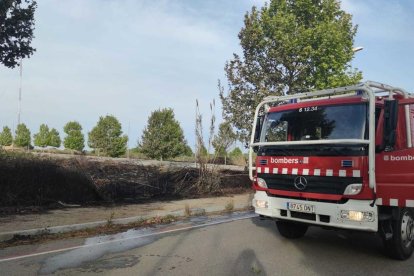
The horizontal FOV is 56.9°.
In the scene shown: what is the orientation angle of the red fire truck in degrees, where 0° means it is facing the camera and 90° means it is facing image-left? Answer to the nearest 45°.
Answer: approximately 45°

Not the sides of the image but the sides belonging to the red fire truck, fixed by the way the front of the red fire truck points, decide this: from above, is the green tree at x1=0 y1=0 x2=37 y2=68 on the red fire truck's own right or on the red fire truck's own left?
on the red fire truck's own right

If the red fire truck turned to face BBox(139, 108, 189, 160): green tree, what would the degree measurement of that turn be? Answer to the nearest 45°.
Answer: approximately 90° to its right

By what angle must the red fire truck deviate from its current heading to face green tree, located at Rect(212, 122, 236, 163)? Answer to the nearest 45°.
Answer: approximately 90° to its right

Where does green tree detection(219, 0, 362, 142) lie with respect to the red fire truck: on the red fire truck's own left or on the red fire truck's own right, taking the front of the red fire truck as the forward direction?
on the red fire truck's own right

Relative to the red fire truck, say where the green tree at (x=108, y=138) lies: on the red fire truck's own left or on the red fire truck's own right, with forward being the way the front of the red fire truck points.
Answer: on the red fire truck's own right

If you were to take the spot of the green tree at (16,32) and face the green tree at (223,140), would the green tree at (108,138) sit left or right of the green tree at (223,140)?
left
